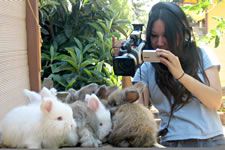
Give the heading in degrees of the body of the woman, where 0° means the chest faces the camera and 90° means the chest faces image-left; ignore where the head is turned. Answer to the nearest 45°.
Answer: approximately 45°

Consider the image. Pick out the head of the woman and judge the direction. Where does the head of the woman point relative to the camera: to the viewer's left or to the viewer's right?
to the viewer's left

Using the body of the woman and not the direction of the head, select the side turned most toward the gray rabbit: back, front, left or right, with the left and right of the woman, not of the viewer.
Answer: front

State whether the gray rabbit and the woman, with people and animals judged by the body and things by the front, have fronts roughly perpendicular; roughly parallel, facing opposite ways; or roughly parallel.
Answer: roughly perpendicular

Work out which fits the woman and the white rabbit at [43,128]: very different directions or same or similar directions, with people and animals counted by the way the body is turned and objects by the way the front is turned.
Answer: very different directions

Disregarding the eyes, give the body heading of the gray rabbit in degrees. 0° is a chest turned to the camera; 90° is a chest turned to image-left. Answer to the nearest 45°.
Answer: approximately 315°

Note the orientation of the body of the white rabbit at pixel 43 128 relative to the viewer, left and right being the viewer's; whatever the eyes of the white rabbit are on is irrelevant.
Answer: facing to the right of the viewer
